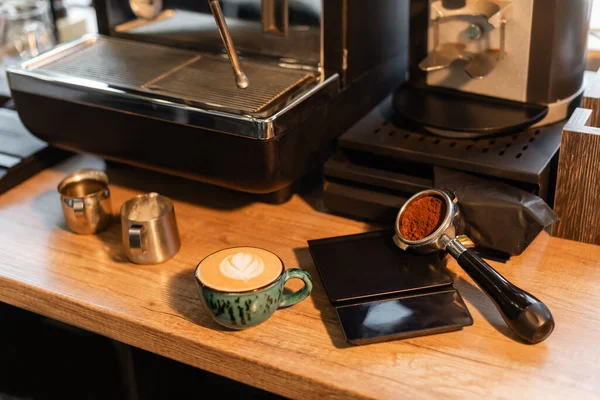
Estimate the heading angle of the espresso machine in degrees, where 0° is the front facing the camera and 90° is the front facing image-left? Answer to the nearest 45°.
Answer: approximately 45°

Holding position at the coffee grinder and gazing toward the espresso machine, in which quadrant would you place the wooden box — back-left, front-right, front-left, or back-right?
back-left
